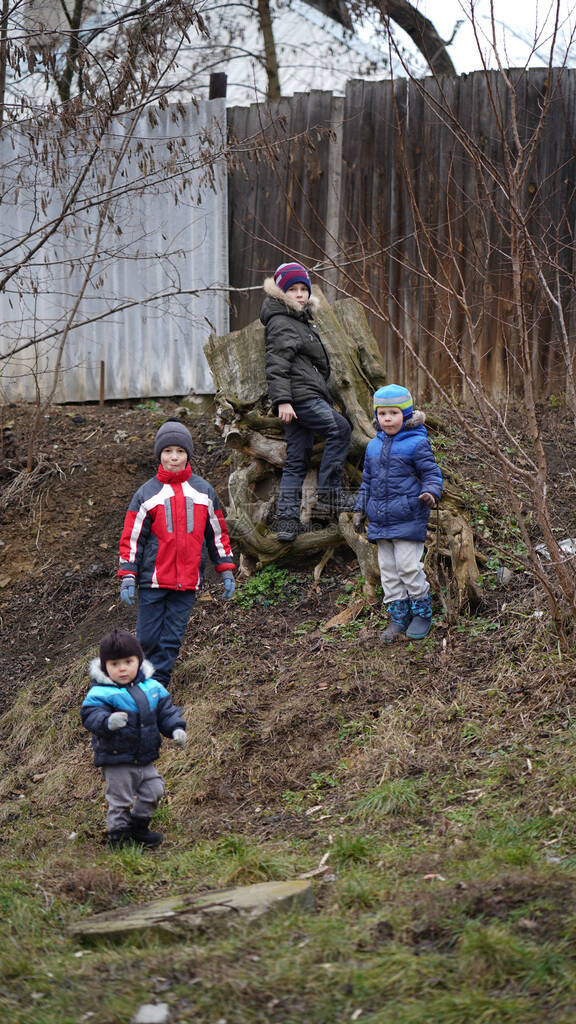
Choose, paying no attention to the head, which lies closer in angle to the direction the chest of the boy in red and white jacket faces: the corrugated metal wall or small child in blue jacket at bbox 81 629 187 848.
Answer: the small child in blue jacket

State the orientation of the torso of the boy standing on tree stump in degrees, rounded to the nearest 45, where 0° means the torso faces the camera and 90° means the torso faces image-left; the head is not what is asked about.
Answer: approximately 315°

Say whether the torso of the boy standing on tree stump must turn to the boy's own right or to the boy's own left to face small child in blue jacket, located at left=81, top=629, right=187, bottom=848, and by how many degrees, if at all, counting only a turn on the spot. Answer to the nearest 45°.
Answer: approximately 45° to the boy's own right

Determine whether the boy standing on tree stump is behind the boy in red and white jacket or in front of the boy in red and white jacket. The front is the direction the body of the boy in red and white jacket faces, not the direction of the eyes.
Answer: behind

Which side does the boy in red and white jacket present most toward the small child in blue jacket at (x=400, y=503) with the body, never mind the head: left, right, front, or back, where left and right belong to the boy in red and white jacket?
left

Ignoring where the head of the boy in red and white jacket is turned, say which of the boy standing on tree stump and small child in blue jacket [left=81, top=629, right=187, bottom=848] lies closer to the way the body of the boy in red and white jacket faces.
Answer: the small child in blue jacket

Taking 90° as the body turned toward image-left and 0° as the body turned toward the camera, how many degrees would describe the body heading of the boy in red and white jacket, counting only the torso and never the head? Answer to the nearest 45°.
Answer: approximately 0°

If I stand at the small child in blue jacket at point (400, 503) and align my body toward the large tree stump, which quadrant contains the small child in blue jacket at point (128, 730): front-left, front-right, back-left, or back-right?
back-left

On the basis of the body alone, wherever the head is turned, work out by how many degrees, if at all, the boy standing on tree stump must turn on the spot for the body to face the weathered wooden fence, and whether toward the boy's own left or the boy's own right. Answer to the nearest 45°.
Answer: approximately 135° to the boy's own left

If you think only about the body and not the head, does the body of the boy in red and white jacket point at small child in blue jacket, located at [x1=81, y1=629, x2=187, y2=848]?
yes
